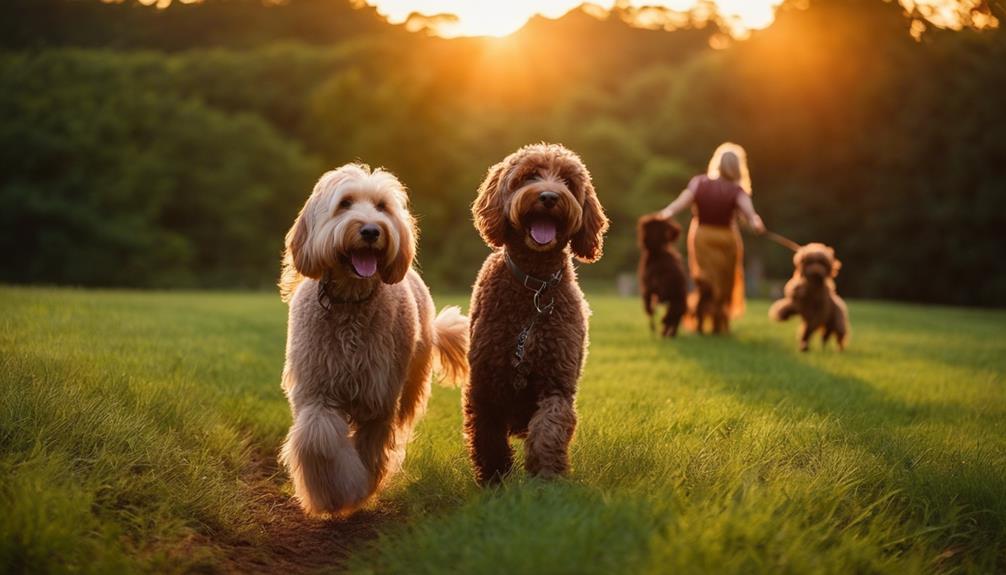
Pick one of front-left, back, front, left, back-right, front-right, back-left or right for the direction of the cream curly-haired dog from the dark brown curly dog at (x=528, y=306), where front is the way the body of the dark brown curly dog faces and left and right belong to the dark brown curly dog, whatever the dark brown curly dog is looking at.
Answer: right

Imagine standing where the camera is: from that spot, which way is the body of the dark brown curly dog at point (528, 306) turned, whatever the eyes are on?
toward the camera

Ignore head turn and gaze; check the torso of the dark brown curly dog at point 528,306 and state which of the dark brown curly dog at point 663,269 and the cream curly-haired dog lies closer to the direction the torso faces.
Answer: the cream curly-haired dog

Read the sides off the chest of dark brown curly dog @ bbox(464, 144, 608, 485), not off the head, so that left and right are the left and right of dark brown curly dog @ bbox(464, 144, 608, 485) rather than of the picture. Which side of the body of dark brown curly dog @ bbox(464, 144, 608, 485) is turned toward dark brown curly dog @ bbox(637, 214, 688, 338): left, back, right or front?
back

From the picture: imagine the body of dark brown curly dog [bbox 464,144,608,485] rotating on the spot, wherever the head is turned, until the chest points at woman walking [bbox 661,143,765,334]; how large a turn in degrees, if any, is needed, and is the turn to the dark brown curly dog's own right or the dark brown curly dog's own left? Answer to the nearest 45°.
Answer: approximately 180°

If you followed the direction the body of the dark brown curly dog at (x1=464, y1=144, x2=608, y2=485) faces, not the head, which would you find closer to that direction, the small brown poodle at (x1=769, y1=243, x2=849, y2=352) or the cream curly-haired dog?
the cream curly-haired dog
